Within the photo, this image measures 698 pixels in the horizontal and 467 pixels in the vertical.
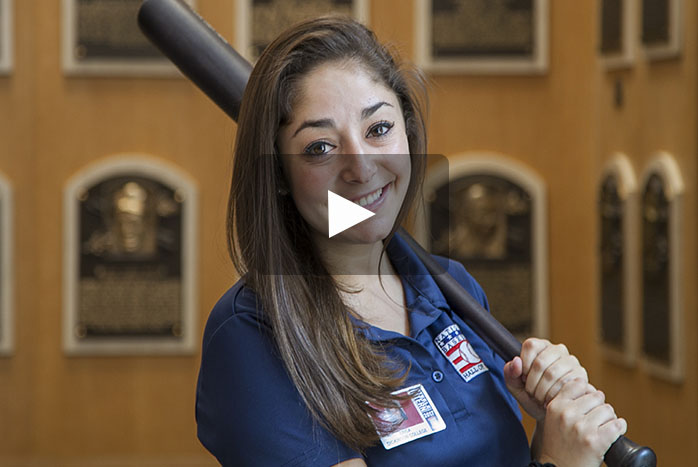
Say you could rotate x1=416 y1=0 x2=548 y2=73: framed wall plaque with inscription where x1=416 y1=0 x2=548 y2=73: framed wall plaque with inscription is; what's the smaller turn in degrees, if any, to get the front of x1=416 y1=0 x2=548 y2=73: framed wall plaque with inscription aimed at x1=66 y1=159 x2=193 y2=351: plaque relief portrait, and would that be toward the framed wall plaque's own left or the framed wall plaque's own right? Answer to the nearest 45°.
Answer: approximately 90° to the framed wall plaque's own right

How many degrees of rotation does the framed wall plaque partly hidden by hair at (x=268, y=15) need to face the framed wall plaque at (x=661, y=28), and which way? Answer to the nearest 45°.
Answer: approximately 45° to its left

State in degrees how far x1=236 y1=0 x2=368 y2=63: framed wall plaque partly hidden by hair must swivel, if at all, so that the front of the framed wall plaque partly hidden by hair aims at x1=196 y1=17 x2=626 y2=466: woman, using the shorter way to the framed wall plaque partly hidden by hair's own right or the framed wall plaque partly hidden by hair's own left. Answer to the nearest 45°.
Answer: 0° — it already faces them

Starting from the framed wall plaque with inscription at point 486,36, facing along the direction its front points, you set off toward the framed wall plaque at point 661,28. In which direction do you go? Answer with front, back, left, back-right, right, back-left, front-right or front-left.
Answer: front-left

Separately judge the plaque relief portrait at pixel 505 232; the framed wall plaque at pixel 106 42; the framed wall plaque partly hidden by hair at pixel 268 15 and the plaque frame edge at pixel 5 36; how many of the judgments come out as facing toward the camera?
4

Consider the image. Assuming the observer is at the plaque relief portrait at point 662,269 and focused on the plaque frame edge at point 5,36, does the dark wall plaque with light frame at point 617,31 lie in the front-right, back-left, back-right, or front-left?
front-right

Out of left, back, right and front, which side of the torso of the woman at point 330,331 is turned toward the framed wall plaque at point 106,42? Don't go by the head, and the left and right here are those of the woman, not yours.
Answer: back

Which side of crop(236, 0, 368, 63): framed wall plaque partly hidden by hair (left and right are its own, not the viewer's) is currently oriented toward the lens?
front

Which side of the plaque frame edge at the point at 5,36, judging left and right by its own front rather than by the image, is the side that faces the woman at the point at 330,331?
front

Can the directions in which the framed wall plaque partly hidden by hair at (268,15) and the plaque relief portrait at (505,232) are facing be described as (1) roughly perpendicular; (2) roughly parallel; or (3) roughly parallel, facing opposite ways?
roughly parallel

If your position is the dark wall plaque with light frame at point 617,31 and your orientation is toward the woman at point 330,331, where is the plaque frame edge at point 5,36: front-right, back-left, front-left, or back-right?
front-right

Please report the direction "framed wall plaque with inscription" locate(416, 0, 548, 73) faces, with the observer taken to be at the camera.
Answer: facing the viewer
